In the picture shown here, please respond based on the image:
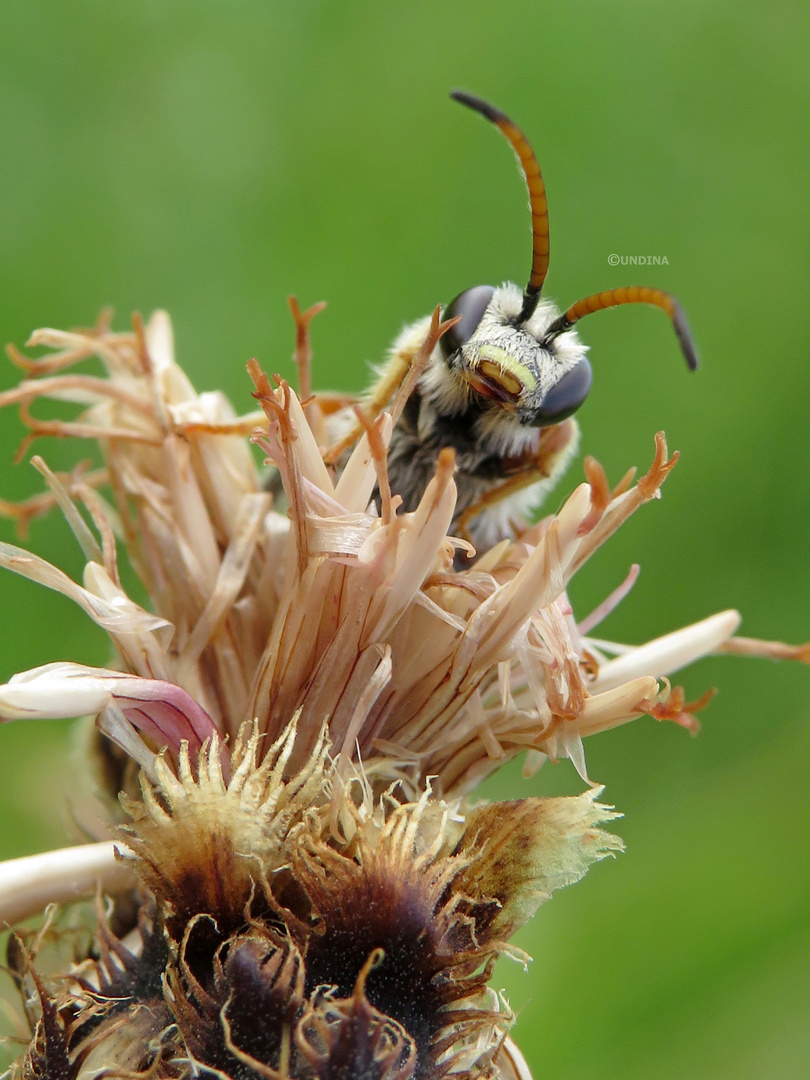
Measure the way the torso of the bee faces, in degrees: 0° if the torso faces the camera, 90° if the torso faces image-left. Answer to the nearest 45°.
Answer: approximately 0°
